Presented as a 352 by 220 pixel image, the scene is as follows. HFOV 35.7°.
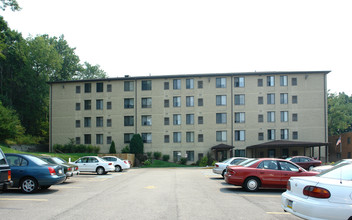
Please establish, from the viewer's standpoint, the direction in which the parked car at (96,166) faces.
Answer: facing to the left of the viewer

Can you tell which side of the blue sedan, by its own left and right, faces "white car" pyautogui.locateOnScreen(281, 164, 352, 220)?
back

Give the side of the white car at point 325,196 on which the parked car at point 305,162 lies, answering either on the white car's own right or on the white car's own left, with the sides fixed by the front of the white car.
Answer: on the white car's own left

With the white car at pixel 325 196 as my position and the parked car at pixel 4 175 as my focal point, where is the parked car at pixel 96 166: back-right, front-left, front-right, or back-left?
front-right

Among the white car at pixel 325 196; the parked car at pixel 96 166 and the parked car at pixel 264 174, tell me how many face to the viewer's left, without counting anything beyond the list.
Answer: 1

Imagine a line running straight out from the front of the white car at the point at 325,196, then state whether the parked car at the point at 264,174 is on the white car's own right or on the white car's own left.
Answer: on the white car's own left

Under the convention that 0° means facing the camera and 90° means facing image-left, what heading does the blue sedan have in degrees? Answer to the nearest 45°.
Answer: approximately 135°
